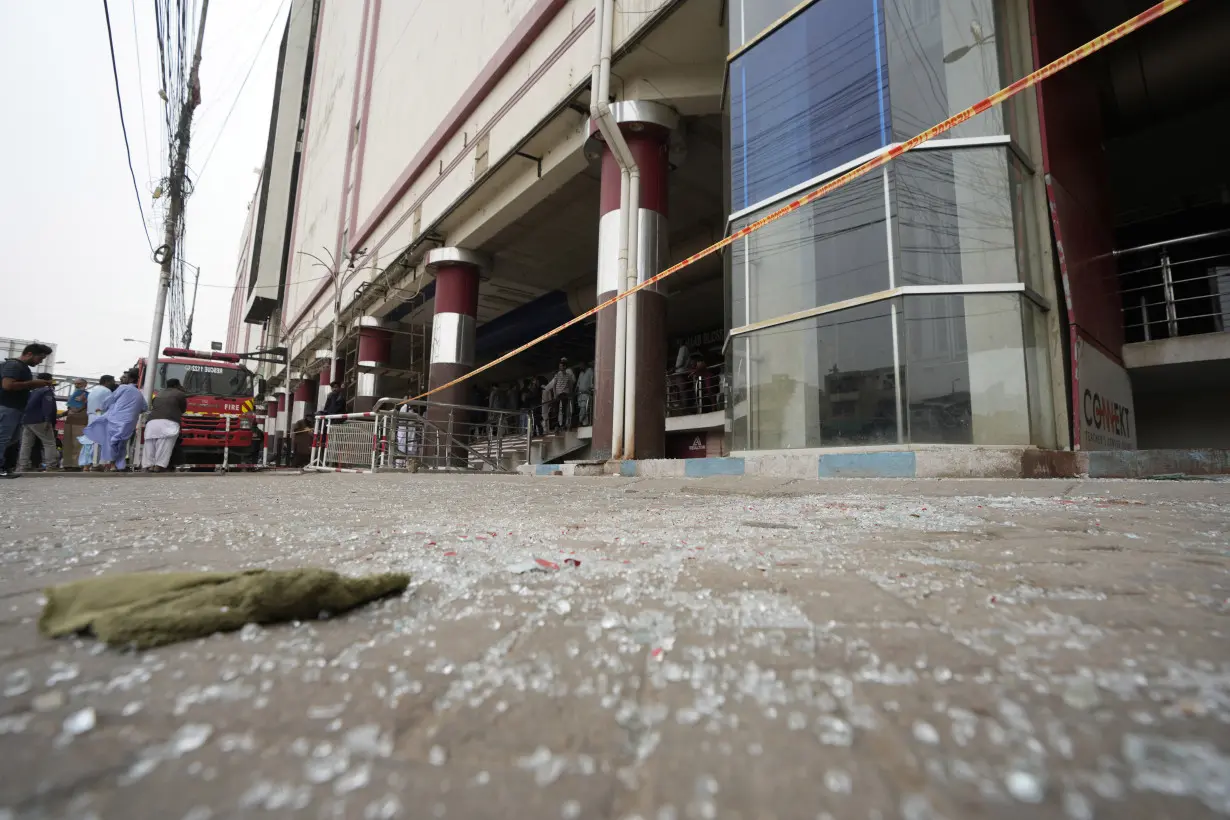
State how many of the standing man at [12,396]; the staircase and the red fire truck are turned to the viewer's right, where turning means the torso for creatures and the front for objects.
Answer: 1

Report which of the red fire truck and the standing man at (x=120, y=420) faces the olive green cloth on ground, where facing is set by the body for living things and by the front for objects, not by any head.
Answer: the red fire truck

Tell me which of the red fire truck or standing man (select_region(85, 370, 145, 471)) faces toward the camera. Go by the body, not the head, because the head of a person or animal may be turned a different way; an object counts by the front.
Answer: the red fire truck

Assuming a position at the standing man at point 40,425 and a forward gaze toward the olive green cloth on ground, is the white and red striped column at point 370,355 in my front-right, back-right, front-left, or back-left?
back-left

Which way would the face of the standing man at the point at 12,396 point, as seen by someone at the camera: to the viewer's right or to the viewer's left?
to the viewer's right

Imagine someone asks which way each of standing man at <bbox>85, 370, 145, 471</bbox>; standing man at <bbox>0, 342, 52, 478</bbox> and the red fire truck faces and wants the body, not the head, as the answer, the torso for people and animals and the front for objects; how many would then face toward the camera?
1

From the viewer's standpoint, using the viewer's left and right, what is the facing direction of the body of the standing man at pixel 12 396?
facing to the right of the viewer

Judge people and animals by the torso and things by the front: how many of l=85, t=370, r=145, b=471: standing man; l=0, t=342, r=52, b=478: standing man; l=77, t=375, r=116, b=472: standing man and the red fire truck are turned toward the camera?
1

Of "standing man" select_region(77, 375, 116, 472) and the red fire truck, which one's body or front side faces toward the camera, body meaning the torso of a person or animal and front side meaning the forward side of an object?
the red fire truck

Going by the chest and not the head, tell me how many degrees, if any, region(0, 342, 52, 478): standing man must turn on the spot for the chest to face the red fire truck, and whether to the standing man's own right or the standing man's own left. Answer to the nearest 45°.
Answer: approximately 45° to the standing man's own left

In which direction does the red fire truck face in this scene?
toward the camera

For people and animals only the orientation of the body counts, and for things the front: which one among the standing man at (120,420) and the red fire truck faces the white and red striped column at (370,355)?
the standing man
